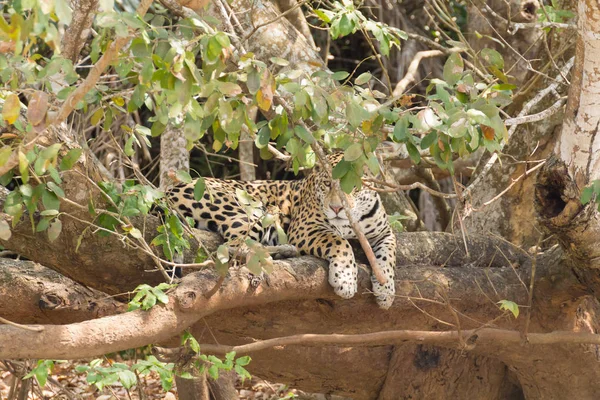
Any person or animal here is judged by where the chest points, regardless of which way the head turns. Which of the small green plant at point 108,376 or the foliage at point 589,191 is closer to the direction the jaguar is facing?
the foliage

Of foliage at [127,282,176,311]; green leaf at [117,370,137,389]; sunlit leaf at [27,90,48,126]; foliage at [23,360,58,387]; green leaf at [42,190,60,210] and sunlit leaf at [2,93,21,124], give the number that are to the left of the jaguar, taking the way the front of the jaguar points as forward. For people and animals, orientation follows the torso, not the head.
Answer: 0

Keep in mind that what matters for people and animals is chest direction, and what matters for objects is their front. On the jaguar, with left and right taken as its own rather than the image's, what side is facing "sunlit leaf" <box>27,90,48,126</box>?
right

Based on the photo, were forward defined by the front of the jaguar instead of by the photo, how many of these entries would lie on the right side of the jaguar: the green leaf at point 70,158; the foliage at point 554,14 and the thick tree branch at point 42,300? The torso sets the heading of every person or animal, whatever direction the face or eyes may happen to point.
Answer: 2

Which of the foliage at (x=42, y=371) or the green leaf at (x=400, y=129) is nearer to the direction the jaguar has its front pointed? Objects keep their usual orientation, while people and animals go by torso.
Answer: the green leaf

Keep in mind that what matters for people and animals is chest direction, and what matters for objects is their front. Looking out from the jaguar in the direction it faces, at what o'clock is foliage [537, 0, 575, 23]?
The foliage is roughly at 10 o'clock from the jaguar.

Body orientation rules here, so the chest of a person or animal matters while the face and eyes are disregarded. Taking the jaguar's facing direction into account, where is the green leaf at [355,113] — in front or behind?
in front

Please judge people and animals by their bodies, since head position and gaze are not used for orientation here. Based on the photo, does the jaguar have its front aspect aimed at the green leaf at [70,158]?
no

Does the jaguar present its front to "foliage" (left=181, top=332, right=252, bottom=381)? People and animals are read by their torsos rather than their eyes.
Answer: no

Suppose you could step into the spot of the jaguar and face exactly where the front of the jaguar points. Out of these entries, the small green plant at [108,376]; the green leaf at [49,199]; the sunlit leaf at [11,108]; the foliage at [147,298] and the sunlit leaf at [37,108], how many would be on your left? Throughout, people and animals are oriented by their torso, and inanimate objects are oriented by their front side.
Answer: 0

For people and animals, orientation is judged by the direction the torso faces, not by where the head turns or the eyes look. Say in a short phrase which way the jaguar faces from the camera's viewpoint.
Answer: facing the viewer and to the right of the viewer

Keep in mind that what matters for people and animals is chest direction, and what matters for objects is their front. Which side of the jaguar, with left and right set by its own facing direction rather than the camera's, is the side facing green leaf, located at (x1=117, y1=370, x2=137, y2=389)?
right

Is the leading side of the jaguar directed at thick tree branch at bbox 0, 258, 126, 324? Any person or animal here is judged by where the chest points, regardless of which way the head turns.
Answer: no

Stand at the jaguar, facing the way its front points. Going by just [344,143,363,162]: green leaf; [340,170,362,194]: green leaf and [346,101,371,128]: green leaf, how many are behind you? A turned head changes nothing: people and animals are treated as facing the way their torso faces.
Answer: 0
